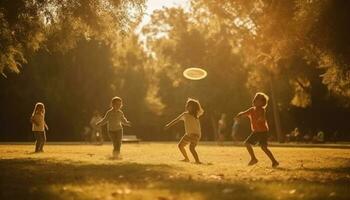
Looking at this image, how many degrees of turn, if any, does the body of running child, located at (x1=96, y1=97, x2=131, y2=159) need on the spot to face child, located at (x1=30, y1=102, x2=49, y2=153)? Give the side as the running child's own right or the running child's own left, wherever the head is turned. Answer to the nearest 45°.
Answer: approximately 135° to the running child's own right
